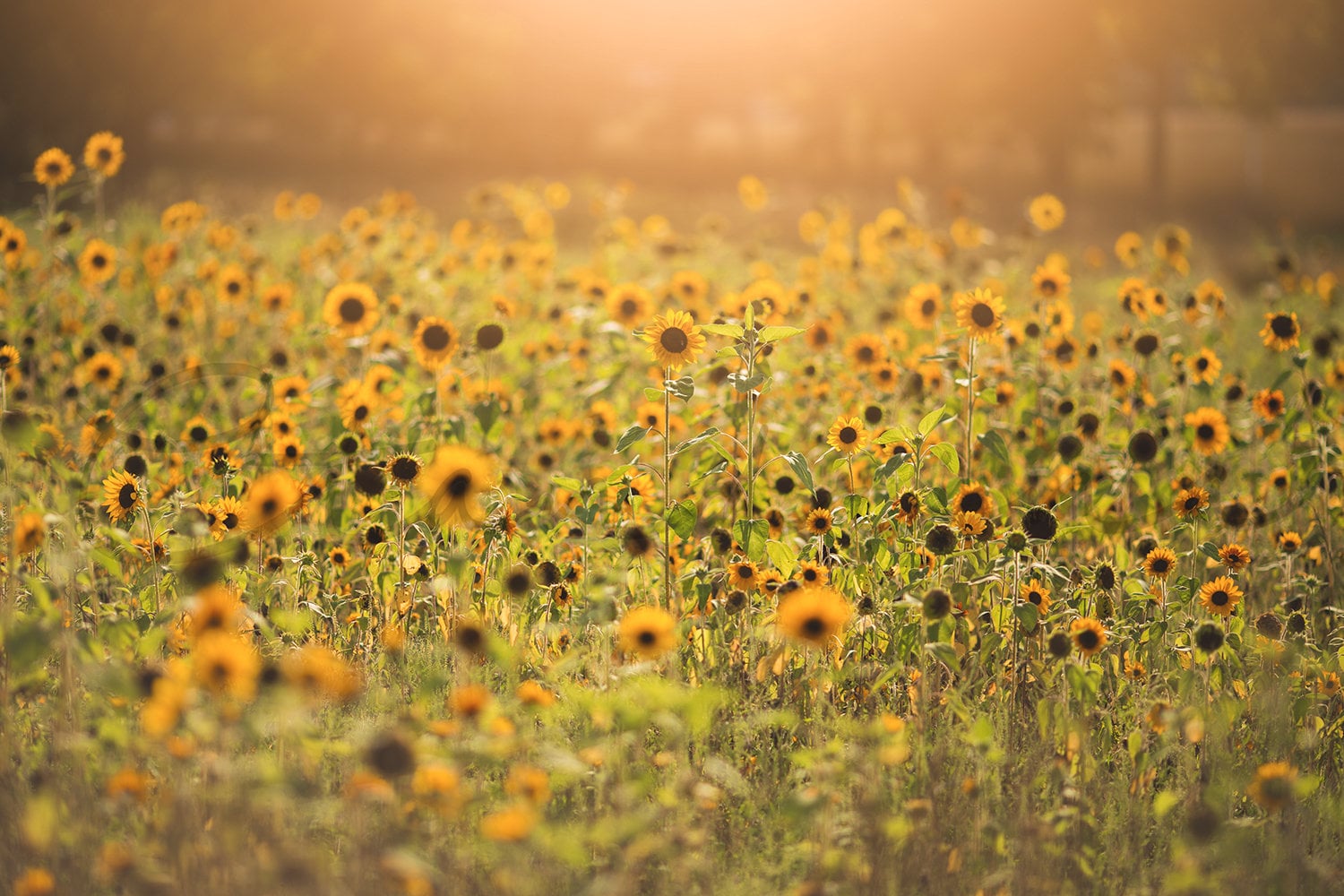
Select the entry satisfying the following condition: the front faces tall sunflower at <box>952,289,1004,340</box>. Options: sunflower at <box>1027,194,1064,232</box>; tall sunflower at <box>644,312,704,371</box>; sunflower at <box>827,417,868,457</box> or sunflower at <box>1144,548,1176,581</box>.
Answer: sunflower at <box>1027,194,1064,232</box>

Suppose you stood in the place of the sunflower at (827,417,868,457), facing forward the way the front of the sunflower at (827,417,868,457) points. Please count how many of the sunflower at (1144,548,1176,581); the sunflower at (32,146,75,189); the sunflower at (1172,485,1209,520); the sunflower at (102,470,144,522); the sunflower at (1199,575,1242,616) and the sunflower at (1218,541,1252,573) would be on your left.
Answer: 4

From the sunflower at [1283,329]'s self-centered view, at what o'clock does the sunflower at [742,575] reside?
the sunflower at [742,575] is roughly at 1 o'clock from the sunflower at [1283,329].

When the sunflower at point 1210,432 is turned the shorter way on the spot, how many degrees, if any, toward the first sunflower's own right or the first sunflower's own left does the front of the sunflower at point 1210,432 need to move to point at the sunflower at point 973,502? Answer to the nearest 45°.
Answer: approximately 45° to the first sunflower's own right

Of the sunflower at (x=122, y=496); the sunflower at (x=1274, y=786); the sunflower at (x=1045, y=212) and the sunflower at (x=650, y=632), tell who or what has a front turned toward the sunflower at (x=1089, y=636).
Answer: the sunflower at (x=1045, y=212)

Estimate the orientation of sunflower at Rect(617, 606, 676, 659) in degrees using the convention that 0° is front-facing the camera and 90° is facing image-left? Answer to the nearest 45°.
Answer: approximately 0°

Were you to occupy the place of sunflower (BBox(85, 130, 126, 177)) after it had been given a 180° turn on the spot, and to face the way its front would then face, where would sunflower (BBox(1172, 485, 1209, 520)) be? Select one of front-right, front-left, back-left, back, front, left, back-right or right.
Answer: back-right

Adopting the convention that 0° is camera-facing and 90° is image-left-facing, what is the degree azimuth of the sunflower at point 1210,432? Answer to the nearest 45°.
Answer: approximately 0°

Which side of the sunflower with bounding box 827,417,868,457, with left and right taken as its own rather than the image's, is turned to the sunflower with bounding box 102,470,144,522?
right

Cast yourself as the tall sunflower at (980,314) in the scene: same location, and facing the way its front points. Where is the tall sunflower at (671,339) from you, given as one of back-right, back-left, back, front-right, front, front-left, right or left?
front-right
